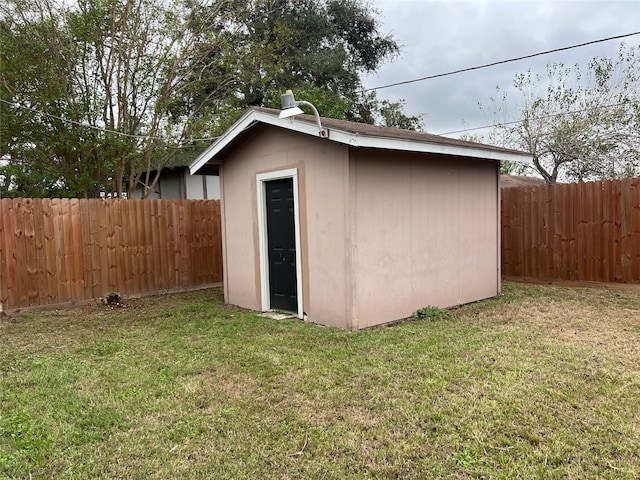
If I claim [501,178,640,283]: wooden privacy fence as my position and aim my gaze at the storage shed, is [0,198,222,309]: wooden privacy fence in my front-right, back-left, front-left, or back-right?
front-right

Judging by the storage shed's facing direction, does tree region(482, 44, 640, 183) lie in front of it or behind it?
behind

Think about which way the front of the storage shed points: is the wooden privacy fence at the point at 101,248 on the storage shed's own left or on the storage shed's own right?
on the storage shed's own right

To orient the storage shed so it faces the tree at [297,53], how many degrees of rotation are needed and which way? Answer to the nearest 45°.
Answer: approximately 135° to its right

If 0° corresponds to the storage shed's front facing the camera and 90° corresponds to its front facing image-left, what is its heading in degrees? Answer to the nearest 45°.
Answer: approximately 45°

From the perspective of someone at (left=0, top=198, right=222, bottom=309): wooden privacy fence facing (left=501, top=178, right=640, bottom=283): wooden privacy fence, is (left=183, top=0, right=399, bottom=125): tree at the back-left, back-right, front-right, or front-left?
front-left

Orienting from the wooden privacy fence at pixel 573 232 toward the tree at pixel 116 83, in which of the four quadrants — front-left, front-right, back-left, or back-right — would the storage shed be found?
front-left

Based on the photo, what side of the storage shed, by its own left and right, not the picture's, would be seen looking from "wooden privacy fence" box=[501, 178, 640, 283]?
back

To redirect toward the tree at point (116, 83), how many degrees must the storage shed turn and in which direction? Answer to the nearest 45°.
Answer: approximately 90° to its right

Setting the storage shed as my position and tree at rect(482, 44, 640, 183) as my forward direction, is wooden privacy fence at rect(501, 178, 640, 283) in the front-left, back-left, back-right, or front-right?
front-right

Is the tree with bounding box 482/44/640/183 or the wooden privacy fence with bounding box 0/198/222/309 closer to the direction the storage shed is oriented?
the wooden privacy fence

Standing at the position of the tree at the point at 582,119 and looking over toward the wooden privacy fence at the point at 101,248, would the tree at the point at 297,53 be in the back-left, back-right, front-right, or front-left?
front-right
